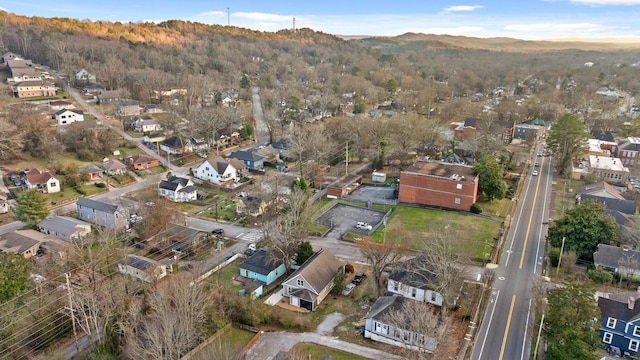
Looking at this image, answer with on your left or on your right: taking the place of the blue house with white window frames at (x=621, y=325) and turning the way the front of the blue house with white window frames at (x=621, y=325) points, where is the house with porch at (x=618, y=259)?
on your right

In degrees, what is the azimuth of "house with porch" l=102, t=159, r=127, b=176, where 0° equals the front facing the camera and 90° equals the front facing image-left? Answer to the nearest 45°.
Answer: approximately 315°

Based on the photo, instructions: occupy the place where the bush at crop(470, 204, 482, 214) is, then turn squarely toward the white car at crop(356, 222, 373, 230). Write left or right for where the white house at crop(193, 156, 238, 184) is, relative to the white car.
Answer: right

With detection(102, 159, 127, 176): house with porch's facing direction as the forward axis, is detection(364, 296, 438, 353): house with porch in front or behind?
in front

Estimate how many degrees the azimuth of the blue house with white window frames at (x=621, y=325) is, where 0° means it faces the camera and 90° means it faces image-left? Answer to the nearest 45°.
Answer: approximately 45°

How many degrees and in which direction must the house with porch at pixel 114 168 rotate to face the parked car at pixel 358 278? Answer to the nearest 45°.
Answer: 0° — it already faces it

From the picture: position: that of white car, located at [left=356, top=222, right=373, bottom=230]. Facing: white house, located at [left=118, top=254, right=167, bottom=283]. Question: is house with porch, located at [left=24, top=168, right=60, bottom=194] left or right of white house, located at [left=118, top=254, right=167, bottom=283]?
right

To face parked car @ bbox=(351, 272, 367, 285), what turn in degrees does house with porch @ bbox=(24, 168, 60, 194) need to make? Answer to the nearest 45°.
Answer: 0° — it already faces it

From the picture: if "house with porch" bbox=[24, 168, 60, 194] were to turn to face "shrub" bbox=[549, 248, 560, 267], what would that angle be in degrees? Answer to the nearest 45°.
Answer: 0° — it already faces it

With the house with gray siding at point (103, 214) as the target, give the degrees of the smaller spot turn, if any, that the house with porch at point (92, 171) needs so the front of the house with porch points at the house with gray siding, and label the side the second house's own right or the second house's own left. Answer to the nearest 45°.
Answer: approximately 45° to the second house's own right

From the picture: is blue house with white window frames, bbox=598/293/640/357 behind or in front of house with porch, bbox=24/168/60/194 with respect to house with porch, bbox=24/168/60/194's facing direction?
in front

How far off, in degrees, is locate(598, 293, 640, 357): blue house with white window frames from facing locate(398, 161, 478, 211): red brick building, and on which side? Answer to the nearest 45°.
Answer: approximately 90° to its right

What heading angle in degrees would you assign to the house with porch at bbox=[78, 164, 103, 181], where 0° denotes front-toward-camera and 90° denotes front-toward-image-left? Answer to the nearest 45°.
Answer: approximately 315°

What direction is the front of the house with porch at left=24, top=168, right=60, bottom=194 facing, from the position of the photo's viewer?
facing the viewer and to the right of the viewer

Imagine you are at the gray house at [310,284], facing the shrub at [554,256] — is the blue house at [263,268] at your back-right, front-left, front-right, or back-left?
back-left
